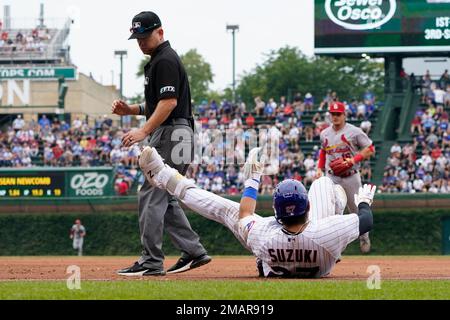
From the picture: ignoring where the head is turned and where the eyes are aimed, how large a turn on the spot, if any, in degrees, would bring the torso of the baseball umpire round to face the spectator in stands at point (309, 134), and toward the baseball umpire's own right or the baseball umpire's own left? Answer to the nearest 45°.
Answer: approximately 90° to the baseball umpire's own right

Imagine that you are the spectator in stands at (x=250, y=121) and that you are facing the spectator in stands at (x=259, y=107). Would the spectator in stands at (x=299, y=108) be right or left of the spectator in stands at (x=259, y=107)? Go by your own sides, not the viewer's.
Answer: right

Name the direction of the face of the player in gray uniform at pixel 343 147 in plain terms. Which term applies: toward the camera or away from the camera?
toward the camera

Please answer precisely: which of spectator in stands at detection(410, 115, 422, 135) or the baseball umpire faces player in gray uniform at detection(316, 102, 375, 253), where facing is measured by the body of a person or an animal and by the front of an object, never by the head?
the spectator in stands

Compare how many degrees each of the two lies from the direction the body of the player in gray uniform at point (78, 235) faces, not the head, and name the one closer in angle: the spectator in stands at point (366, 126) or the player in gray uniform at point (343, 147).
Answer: the player in gray uniform

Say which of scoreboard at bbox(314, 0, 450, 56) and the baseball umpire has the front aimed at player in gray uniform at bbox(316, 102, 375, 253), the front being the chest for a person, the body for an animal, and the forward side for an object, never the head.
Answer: the scoreboard

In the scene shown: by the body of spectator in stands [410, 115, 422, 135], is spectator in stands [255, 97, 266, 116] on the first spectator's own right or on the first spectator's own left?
on the first spectator's own right

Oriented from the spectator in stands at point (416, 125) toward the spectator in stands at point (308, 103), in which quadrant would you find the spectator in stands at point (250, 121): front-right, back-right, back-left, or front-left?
front-left

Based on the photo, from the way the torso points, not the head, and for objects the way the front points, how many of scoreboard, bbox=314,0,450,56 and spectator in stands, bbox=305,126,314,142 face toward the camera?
2

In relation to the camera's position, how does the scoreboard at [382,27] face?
facing the viewer

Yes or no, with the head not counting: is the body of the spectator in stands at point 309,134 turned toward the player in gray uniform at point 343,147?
yes

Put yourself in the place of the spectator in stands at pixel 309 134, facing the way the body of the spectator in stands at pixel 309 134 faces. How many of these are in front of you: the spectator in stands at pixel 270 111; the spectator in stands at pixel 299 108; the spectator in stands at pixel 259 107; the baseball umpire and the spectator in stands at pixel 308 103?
1

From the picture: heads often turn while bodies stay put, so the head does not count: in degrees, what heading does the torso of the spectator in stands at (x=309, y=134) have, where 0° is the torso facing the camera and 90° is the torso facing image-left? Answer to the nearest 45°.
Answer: approximately 0°

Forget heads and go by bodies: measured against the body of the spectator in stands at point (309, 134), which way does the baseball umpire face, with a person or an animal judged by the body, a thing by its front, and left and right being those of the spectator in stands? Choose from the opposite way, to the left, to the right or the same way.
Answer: to the right

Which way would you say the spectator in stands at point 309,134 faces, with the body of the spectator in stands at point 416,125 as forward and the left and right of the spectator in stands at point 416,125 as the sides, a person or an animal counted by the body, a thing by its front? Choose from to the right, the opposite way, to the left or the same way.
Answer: the same way

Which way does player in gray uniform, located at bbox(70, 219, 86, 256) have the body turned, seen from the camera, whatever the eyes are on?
toward the camera

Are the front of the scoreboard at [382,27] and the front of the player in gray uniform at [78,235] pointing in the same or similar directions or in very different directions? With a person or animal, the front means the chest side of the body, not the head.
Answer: same or similar directions

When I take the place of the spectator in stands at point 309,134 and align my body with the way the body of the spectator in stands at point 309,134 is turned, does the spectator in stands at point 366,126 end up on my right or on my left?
on my left

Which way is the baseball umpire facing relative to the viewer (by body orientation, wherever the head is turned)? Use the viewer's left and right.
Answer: facing to the left of the viewer
